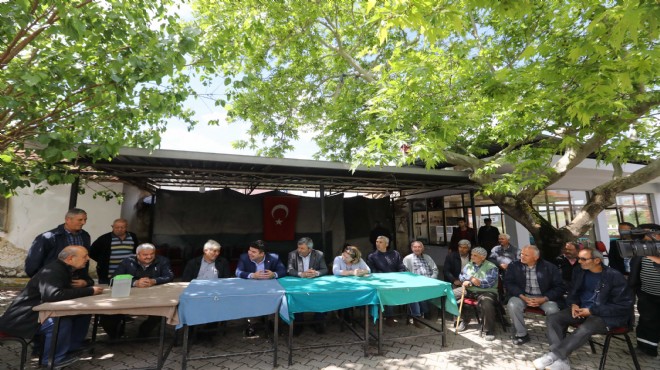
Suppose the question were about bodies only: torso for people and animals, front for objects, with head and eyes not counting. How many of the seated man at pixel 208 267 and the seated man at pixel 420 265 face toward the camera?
2

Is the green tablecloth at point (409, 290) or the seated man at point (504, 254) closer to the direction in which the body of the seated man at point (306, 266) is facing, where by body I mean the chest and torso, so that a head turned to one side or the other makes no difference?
the green tablecloth

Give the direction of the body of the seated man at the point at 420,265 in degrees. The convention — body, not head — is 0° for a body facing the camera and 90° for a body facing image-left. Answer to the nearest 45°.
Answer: approximately 0°

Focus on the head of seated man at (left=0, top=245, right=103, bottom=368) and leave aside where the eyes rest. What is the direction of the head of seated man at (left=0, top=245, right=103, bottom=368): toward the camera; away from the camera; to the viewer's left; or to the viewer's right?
to the viewer's right

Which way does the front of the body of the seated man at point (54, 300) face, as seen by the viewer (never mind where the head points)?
to the viewer's right

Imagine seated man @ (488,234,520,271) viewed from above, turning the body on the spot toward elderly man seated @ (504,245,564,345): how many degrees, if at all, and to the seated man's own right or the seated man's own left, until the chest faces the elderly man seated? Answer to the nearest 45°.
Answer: approximately 45° to the seated man's own left

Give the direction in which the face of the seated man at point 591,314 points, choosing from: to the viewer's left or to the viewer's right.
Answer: to the viewer's left

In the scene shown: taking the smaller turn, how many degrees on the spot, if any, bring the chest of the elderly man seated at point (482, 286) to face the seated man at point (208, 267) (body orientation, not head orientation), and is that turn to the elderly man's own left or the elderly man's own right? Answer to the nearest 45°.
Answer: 0° — they already face them
